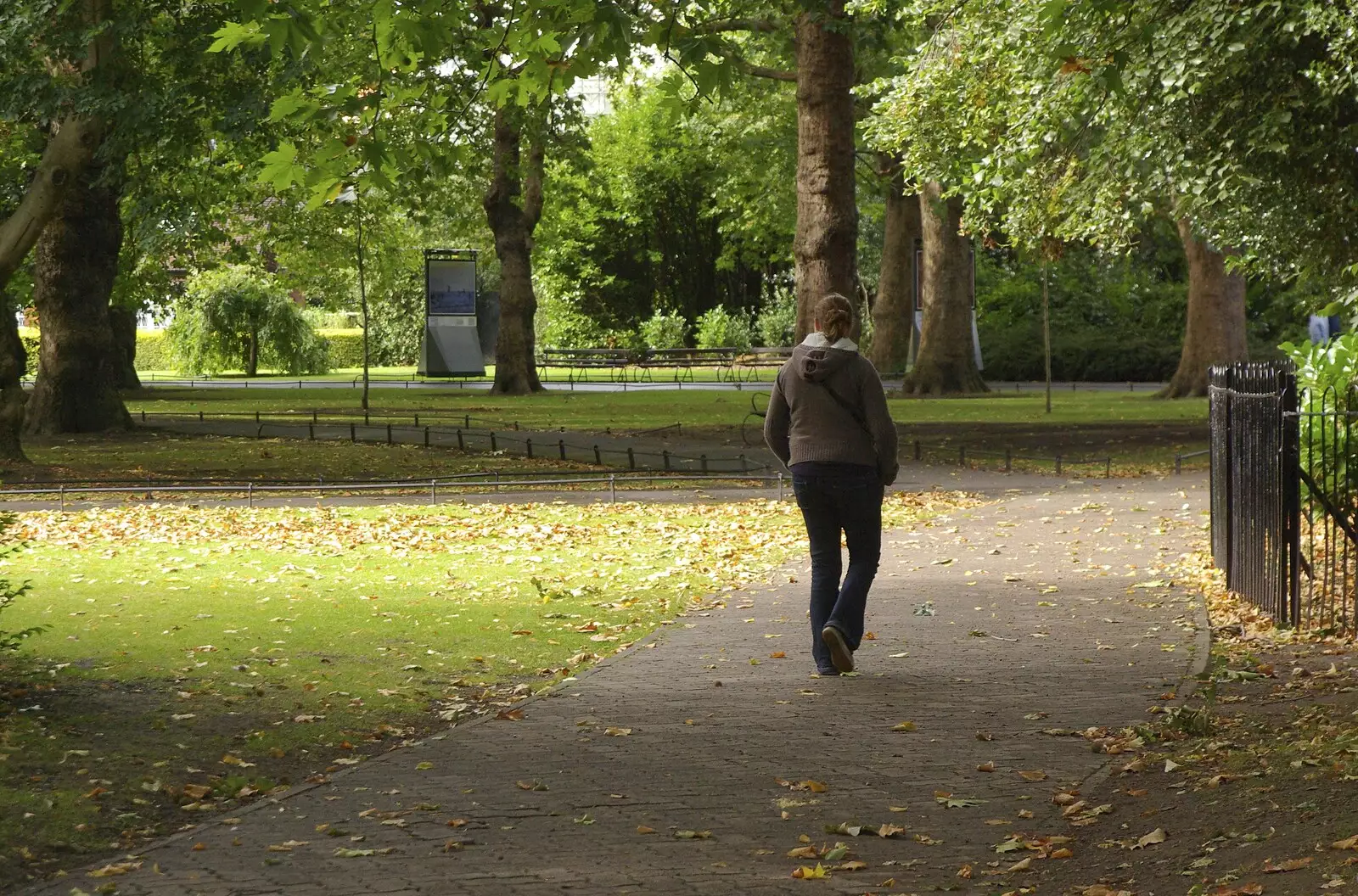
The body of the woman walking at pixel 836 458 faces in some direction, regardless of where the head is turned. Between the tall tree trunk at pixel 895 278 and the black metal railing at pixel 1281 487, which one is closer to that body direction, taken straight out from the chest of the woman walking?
the tall tree trunk

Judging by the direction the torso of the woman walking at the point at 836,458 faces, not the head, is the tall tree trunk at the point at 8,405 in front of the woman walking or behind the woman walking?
in front

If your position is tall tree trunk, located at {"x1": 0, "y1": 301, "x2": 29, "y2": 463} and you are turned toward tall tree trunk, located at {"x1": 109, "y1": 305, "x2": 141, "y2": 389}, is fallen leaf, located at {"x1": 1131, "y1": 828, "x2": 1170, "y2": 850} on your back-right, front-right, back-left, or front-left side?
back-right

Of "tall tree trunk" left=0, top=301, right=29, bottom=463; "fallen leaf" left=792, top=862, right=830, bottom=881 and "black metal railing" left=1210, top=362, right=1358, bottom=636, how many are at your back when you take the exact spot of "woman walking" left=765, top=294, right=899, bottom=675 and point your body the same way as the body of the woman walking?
1

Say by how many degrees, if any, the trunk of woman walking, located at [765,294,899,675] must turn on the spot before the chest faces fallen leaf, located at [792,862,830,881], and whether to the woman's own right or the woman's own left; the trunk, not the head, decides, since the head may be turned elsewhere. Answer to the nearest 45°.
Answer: approximately 180°

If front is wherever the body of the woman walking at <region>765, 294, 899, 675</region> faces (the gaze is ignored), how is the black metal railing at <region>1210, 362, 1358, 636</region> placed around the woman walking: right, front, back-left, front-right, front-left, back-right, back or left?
front-right

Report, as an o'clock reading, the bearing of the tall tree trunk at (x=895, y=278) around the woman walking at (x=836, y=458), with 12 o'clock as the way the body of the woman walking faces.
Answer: The tall tree trunk is roughly at 12 o'clock from the woman walking.

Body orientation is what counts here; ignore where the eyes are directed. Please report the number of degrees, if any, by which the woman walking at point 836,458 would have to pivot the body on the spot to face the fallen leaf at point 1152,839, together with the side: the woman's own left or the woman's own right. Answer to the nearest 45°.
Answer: approximately 180°

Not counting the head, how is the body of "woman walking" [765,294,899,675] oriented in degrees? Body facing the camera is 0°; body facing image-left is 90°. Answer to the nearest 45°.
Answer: approximately 180°

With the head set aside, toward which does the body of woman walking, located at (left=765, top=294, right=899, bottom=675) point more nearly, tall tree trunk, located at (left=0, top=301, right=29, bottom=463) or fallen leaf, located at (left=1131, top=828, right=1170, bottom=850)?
the tall tree trunk
